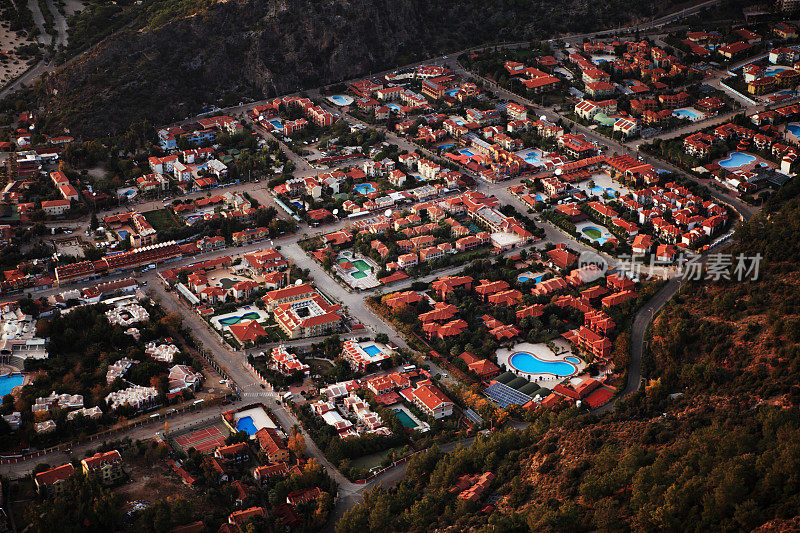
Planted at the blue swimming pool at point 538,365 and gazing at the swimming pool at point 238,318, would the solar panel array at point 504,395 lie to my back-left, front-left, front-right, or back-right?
front-left

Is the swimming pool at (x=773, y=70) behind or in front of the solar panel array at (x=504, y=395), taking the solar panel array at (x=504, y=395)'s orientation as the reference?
behind

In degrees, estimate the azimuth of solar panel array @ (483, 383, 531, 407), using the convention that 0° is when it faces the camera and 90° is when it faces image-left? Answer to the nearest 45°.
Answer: approximately 45°

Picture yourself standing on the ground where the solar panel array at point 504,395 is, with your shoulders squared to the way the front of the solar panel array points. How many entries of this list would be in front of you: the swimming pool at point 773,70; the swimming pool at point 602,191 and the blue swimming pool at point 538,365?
0

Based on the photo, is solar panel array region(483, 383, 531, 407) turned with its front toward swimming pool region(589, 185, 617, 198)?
no

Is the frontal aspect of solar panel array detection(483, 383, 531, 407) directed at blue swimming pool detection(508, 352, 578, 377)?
no

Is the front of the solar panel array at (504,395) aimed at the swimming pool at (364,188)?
no

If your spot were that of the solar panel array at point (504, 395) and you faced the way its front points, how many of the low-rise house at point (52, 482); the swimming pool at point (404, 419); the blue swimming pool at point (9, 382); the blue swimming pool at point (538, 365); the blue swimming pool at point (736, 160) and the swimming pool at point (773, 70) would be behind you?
3

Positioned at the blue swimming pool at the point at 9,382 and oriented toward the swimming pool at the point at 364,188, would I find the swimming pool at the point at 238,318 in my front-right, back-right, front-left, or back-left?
front-right

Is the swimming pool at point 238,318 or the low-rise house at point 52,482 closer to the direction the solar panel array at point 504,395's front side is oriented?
the low-rise house

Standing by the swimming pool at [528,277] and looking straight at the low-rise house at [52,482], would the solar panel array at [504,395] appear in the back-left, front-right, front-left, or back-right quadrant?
front-left

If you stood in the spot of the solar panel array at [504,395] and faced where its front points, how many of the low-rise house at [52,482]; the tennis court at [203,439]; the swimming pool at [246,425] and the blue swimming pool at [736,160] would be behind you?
1

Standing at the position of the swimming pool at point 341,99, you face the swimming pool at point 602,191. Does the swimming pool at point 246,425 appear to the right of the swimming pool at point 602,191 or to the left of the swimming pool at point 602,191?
right

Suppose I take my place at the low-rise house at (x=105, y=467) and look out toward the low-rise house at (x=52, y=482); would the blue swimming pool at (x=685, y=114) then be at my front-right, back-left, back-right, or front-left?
back-right

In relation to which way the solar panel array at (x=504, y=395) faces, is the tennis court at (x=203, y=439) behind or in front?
in front

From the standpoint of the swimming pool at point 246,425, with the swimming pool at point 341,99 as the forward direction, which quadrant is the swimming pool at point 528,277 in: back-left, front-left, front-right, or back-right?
front-right

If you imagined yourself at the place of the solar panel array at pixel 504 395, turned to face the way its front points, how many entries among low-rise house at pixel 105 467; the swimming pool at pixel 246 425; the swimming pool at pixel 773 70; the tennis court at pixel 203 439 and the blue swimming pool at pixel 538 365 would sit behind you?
2

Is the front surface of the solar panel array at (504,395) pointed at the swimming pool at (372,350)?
no

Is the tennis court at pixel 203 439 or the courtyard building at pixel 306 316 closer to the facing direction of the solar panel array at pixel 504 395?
the tennis court
